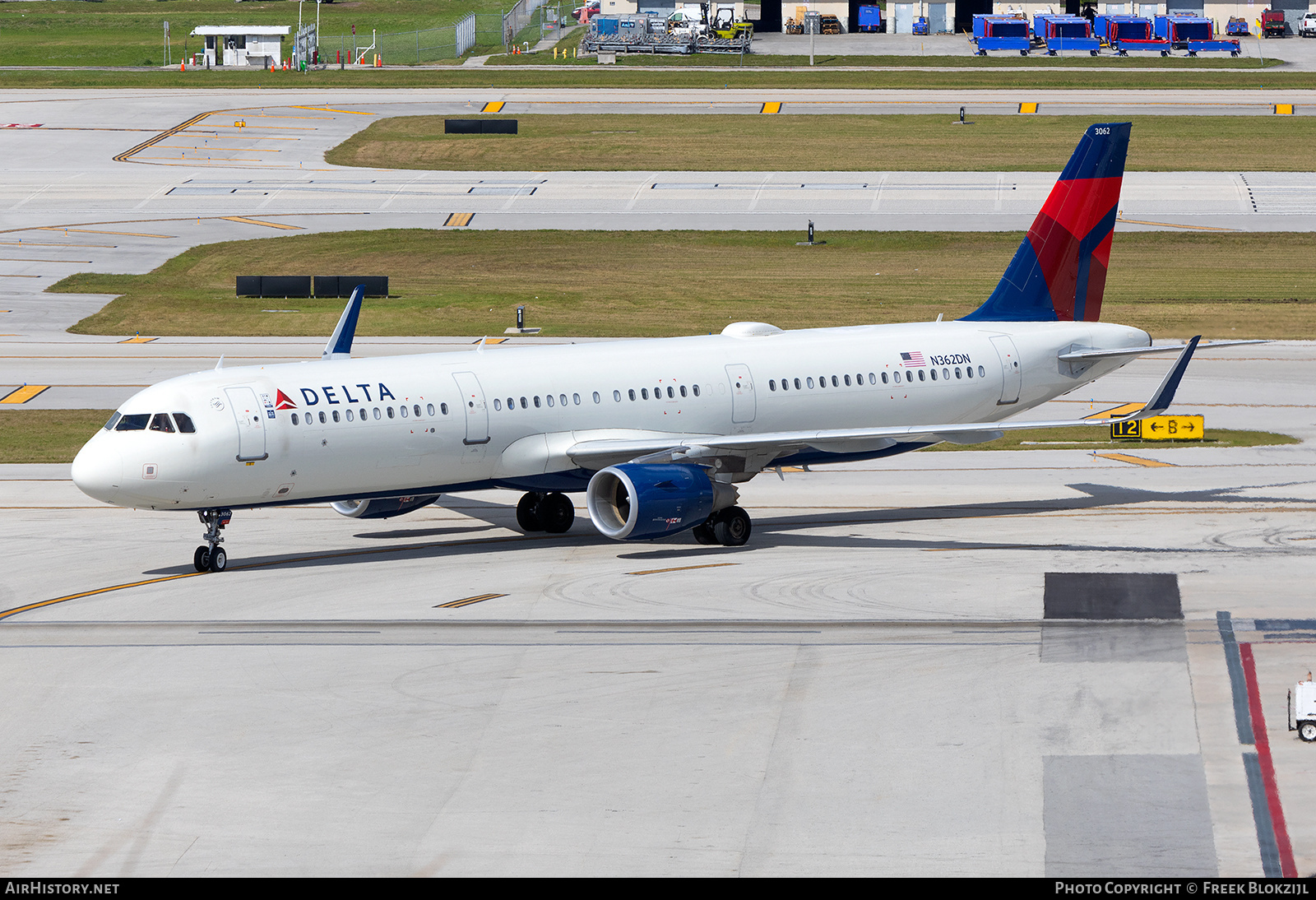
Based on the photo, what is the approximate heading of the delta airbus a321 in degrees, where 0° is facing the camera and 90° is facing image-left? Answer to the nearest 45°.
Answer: approximately 45°

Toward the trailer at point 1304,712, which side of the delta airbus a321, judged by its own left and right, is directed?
left
